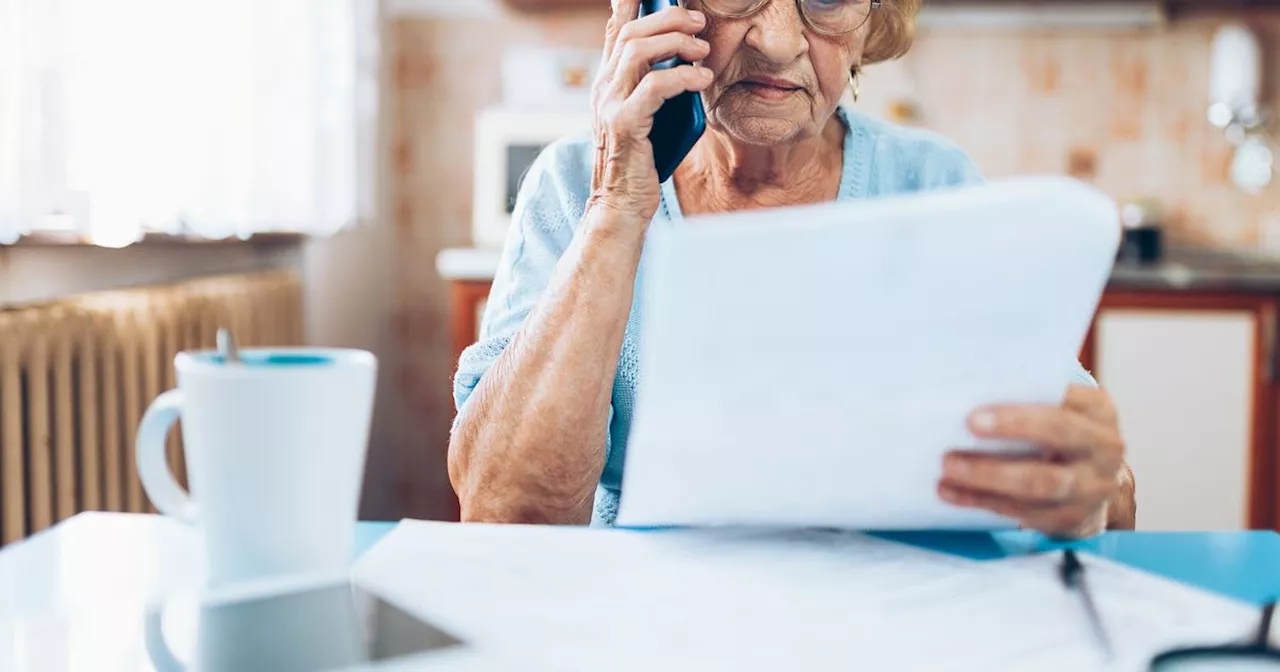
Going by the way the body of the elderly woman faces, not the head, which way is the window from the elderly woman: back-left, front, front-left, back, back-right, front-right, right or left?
back-right

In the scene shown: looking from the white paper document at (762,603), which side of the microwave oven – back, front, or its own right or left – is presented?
front

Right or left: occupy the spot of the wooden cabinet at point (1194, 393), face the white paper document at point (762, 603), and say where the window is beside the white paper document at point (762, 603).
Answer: right

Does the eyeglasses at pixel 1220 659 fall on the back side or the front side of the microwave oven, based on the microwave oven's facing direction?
on the front side

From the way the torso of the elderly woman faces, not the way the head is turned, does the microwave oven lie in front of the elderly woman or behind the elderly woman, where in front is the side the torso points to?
behind

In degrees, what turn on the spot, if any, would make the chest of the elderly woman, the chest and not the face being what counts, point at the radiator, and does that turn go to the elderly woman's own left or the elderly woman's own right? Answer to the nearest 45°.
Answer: approximately 135° to the elderly woman's own right

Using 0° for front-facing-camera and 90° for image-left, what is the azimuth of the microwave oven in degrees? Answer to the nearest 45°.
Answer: approximately 0°

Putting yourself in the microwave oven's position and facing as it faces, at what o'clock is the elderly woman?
The elderly woman is roughly at 12 o'clock from the microwave oven.

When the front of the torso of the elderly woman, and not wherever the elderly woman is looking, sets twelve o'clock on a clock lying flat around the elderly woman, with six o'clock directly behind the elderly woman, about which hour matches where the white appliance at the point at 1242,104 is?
The white appliance is roughly at 7 o'clock from the elderly woman.

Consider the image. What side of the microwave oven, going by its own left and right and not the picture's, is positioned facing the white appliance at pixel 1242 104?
left
